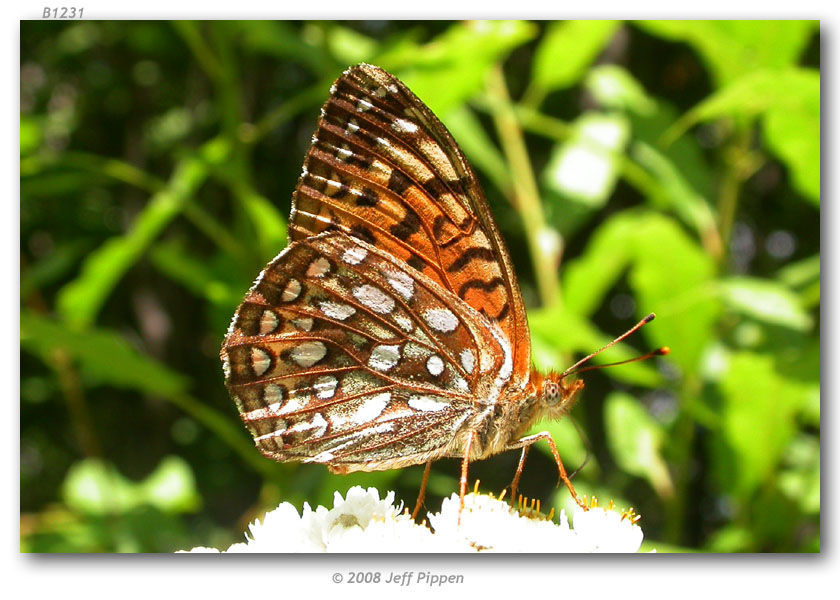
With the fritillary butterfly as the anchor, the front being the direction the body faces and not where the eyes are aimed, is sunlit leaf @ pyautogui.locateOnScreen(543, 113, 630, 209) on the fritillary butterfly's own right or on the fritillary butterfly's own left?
on the fritillary butterfly's own left

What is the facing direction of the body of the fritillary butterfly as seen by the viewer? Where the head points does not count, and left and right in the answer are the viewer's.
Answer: facing to the right of the viewer

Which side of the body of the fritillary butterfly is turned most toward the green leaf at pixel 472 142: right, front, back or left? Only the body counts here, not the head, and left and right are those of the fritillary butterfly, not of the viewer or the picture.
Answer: left

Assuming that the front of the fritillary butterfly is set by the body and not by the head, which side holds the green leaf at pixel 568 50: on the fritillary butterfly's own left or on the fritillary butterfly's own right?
on the fritillary butterfly's own left

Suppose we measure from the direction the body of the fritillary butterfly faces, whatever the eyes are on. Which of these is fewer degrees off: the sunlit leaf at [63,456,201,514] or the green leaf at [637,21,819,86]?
the green leaf

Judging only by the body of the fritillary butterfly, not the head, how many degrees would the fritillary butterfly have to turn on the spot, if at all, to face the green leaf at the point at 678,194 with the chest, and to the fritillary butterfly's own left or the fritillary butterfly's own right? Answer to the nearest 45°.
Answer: approximately 45° to the fritillary butterfly's own left

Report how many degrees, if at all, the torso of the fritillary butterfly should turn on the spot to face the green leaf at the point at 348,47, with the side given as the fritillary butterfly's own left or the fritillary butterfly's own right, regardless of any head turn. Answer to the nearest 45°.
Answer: approximately 90° to the fritillary butterfly's own left

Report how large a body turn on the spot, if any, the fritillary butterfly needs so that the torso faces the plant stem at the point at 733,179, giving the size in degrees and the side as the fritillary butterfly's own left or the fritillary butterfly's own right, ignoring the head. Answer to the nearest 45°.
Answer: approximately 45° to the fritillary butterfly's own left
